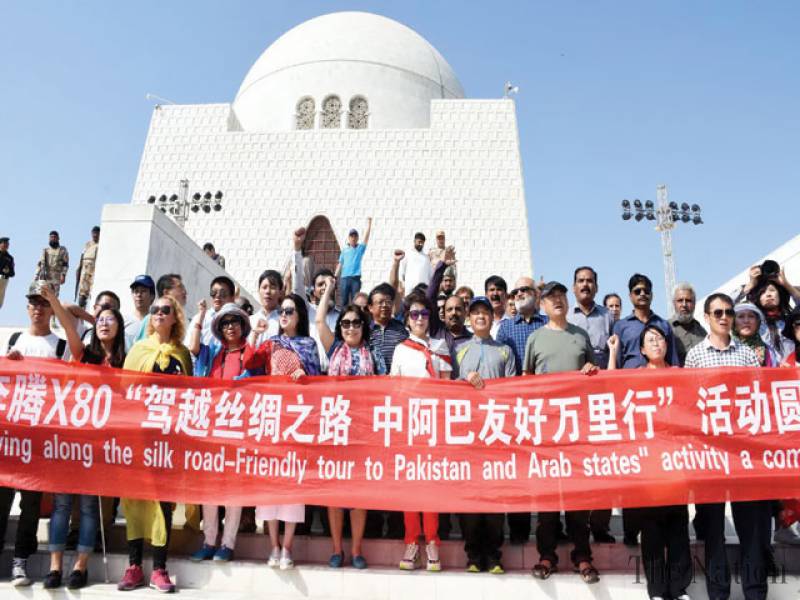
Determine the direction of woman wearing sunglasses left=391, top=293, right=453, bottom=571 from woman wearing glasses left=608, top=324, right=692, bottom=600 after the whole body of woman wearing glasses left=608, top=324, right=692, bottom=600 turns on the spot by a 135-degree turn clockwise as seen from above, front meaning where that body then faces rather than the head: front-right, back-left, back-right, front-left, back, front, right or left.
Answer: front-left

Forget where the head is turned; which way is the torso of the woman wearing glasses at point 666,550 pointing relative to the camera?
toward the camera

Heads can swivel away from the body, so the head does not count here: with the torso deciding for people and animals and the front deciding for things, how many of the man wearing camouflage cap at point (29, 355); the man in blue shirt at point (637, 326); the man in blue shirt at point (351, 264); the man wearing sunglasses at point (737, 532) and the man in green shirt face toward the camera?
5

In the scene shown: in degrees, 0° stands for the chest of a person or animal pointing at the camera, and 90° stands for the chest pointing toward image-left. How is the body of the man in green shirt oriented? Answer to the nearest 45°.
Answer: approximately 0°

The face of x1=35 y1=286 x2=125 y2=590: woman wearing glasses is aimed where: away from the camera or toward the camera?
toward the camera

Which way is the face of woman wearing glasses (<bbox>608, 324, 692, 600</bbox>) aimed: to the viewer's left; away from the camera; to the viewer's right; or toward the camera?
toward the camera

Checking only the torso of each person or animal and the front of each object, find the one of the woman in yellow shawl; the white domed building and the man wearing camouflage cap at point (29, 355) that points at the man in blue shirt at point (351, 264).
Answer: the white domed building

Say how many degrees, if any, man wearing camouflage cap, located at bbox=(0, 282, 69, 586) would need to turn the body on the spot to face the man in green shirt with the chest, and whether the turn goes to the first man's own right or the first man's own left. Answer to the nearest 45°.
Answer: approximately 45° to the first man's own left

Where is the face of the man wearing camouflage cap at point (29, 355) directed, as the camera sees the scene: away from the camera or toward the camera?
toward the camera

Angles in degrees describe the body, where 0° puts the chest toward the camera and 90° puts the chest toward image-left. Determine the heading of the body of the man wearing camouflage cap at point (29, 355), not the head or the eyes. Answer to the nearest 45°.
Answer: approximately 0°

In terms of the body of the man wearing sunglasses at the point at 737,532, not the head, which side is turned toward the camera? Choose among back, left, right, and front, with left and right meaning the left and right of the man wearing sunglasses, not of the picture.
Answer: front

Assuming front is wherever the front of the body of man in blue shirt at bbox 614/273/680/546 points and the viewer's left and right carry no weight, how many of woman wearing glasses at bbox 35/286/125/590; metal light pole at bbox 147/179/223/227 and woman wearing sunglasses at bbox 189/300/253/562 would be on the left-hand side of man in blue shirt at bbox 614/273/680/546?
0

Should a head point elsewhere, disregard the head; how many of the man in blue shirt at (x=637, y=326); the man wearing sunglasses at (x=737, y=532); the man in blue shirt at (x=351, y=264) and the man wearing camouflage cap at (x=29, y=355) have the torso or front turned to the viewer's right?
0

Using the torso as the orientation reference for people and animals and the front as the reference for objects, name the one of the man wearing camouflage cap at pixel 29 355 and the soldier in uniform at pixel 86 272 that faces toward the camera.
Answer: the man wearing camouflage cap

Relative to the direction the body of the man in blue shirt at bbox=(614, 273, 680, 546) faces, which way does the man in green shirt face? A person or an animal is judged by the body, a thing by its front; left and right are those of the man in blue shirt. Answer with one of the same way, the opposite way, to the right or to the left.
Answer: the same way

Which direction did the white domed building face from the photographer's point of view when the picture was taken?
facing the viewer
